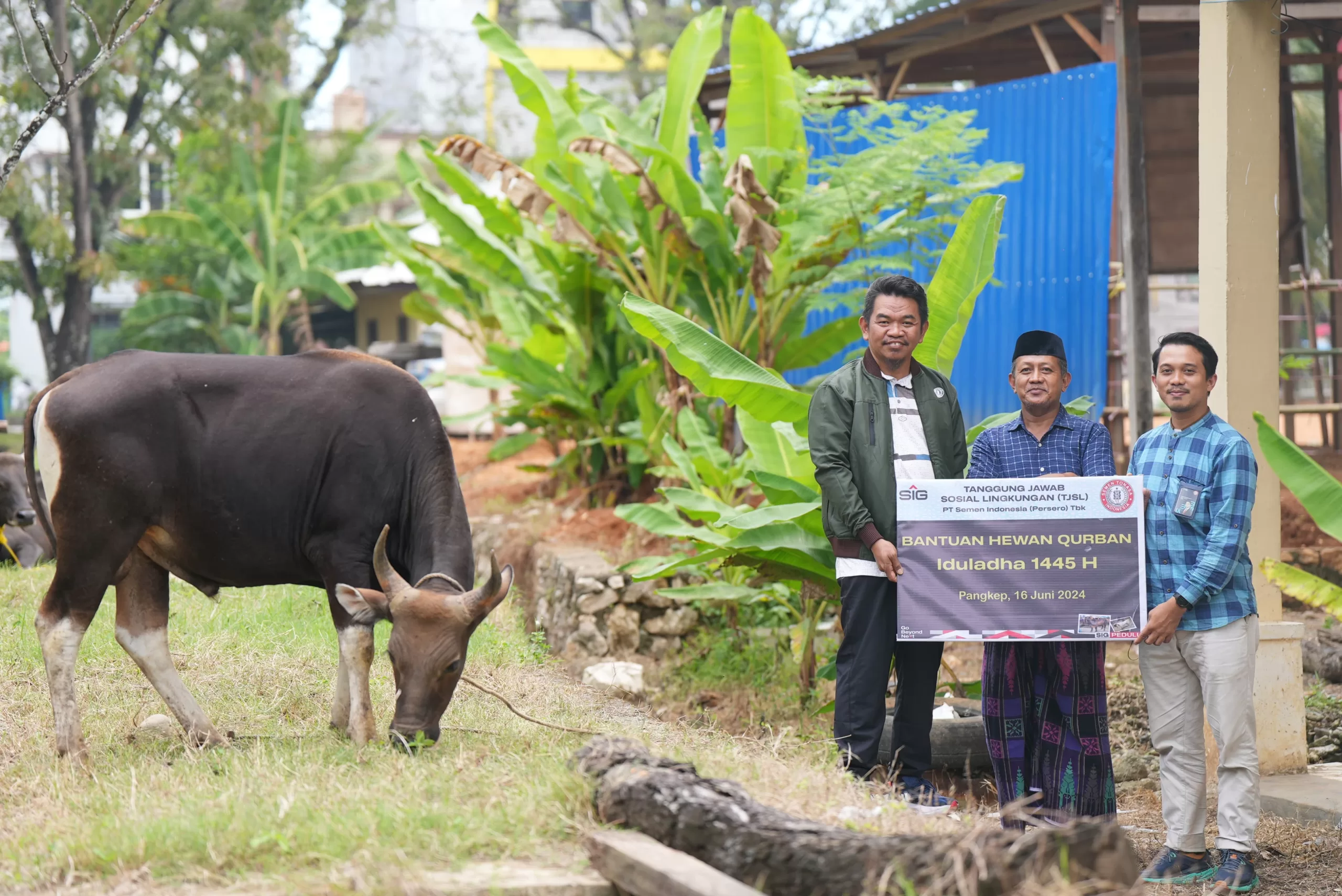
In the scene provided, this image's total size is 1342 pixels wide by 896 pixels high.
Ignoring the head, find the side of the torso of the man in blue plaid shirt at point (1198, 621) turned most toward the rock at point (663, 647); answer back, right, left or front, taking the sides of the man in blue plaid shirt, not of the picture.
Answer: right

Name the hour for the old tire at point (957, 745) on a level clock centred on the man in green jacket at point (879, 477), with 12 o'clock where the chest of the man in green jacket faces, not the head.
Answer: The old tire is roughly at 8 o'clock from the man in green jacket.

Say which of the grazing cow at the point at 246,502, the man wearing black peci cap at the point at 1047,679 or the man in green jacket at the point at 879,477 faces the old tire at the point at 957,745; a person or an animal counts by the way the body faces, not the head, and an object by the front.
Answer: the grazing cow

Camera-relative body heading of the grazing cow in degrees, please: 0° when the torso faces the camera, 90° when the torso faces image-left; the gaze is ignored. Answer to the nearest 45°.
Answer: approximately 270°

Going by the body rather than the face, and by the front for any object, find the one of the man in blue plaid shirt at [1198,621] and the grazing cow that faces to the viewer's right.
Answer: the grazing cow

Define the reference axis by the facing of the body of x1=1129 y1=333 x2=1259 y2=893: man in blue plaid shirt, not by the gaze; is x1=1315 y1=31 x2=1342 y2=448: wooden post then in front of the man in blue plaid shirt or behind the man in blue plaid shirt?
behind

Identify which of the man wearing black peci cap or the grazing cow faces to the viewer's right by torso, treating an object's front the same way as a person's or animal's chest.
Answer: the grazing cow

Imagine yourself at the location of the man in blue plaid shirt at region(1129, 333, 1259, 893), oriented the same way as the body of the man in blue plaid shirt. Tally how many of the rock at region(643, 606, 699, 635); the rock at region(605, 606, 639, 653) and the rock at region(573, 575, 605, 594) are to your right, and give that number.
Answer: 3

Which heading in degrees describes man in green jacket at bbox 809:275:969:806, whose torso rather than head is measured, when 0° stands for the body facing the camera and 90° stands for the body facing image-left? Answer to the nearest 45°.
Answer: approximately 315°

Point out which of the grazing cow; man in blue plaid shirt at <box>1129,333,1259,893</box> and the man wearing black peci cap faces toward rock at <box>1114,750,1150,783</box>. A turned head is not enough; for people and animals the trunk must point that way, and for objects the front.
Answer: the grazing cow

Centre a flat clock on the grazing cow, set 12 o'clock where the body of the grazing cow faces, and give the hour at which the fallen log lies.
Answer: The fallen log is roughly at 2 o'clock from the grazing cow.

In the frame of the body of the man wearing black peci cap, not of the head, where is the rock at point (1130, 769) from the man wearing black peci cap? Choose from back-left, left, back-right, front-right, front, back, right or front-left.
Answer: back

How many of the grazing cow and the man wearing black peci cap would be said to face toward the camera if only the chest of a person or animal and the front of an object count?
1

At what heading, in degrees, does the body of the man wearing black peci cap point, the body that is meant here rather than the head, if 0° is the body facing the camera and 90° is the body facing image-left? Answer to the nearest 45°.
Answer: approximately 0°

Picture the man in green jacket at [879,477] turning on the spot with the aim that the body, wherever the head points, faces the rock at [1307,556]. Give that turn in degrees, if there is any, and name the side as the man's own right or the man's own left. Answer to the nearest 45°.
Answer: approximately 90° to the man's own left
